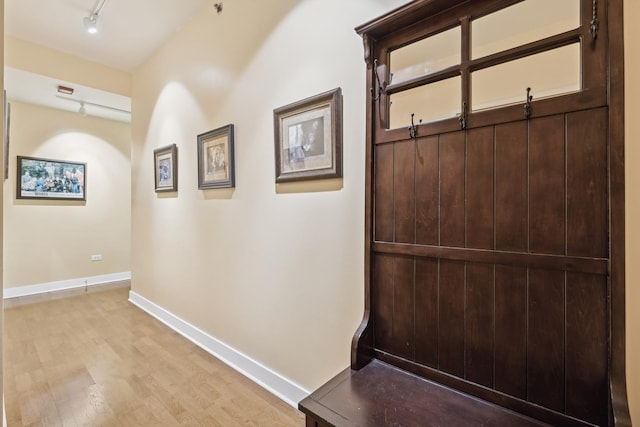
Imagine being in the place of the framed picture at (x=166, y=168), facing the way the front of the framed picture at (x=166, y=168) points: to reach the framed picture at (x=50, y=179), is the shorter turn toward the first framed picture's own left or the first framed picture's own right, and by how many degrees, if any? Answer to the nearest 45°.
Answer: approximately 90° to the first framed picture's own right

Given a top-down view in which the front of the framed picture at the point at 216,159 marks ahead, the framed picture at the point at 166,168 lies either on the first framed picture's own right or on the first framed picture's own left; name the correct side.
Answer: on the first framed picture's own right

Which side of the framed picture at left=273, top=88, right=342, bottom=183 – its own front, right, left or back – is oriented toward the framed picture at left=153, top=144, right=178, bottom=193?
right

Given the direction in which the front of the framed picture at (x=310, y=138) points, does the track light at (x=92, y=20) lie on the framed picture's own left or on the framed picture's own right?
on the framed picture's own right

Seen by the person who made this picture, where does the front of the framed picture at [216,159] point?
facing the viewer and to the left of the viewer

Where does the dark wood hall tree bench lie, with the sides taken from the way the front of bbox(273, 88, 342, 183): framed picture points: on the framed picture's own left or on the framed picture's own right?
on the framed picture's own left

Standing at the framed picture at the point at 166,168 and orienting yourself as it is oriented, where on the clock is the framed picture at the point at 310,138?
the framed picture at the point at 310,138 is roughly at 10 o'clock from the framed picture at the point at 166,168.

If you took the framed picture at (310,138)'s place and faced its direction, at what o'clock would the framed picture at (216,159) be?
the framed picture at (216,159) is roughly at 3 o'clock from the framed picture at (310,138).

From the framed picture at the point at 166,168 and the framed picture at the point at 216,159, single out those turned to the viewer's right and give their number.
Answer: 0

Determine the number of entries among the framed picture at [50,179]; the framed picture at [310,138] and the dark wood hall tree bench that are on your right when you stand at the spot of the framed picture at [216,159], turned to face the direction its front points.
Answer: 1
